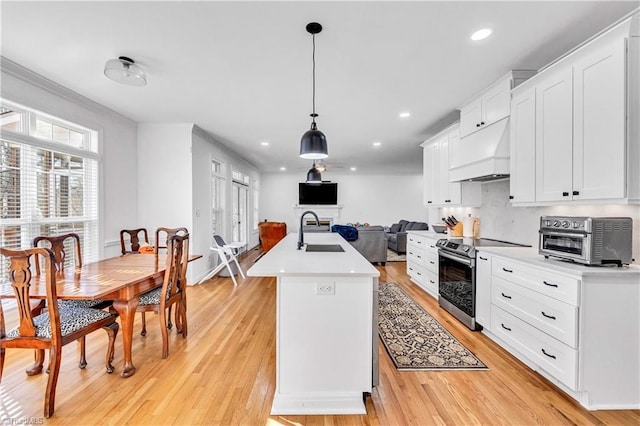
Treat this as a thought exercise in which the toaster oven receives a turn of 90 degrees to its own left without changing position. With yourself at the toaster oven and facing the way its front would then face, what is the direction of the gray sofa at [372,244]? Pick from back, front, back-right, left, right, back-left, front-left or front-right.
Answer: back

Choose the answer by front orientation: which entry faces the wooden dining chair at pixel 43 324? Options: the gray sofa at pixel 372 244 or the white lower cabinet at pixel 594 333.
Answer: the white lower cabinet

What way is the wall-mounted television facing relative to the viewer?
toward the camera

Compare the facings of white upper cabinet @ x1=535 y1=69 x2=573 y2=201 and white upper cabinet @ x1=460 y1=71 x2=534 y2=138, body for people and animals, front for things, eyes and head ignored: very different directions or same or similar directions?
same or similar directions

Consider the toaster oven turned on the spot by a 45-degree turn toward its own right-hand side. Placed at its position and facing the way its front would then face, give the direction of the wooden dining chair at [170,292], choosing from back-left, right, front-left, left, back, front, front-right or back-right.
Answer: front-left

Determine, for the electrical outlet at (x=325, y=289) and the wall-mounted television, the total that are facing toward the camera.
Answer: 2

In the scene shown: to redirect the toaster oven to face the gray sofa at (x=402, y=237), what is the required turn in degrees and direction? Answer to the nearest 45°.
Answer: approximately 90° to its right

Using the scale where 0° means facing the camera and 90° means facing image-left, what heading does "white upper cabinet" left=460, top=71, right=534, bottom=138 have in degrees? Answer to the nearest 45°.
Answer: approximately 45°

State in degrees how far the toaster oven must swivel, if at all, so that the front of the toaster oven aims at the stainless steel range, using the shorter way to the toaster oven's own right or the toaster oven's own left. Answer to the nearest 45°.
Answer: approximately 90° to the toaster oven's own right

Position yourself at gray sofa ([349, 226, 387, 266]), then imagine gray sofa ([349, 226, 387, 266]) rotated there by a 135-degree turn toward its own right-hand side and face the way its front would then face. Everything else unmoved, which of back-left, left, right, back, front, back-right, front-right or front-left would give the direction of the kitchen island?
front-right

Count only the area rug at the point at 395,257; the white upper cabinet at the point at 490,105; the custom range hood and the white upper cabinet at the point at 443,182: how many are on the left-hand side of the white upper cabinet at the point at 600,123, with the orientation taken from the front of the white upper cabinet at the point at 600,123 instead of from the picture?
0

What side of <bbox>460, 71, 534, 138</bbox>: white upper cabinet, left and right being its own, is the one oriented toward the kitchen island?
front

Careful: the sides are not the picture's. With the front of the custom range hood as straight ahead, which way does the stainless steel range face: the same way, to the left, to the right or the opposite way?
the same way

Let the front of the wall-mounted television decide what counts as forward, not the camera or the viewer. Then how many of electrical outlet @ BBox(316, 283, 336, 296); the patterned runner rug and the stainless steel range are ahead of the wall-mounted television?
3

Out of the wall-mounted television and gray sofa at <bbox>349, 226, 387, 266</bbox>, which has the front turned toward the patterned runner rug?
the wall-mounted television

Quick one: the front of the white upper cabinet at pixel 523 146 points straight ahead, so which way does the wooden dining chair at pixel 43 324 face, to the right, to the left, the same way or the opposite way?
to the right

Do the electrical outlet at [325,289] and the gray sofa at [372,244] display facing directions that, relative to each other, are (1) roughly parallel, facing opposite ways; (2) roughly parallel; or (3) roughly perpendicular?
roughly parallel, facing opposite ways

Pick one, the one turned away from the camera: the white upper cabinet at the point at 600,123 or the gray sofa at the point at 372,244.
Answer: the gray sofa

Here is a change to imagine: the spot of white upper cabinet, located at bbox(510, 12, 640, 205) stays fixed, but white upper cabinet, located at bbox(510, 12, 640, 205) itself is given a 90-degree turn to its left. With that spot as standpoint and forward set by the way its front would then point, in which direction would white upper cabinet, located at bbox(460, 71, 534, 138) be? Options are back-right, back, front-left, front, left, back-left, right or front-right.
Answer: back

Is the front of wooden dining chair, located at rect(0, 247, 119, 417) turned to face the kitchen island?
no

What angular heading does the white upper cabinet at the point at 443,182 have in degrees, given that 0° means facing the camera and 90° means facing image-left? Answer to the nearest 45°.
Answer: approximately 45°

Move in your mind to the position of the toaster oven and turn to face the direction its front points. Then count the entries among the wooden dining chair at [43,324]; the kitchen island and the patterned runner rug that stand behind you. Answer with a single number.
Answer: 0
